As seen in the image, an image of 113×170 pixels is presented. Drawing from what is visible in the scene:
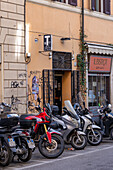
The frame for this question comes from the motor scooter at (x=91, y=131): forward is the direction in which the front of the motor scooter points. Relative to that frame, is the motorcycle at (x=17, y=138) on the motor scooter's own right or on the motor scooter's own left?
on the motor scooter's own right

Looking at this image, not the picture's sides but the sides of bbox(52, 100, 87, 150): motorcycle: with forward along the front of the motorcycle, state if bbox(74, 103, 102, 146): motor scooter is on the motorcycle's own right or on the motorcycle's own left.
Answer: on the motorcycle's own left

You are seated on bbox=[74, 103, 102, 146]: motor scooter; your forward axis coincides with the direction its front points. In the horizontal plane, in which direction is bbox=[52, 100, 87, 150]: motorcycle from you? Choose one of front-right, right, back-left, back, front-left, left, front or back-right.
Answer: right

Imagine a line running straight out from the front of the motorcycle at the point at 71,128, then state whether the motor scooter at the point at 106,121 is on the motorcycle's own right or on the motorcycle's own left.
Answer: on the motorcycle's own left
